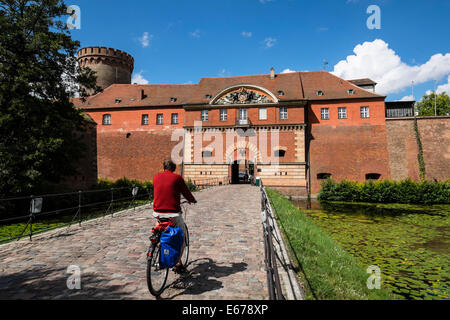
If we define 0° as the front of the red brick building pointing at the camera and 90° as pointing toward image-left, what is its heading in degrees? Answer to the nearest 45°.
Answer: approximately 0°

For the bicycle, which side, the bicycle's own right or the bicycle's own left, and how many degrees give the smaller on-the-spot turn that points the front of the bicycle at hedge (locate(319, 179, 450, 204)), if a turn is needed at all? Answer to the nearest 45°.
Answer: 0° — it already faces it

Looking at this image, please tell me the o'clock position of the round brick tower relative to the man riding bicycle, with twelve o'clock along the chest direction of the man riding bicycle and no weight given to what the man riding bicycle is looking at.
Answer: The round brick tower is roughly at 10 o'clock from the man riding bicycle.

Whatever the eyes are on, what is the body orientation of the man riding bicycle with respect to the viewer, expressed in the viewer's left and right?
facing away from the viewer and to the right of the viewer

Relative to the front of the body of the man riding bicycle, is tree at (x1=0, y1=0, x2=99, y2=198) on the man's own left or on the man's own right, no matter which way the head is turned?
on the man's own left

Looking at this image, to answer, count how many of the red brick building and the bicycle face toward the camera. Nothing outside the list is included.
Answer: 1

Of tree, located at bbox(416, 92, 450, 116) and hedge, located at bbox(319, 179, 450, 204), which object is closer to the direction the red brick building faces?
the hedge

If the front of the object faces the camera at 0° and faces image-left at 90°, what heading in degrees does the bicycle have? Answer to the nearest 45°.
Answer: approximately 225°

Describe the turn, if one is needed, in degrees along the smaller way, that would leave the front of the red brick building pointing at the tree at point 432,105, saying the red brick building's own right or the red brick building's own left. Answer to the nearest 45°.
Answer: approximately 135° to the red brick building's own left
